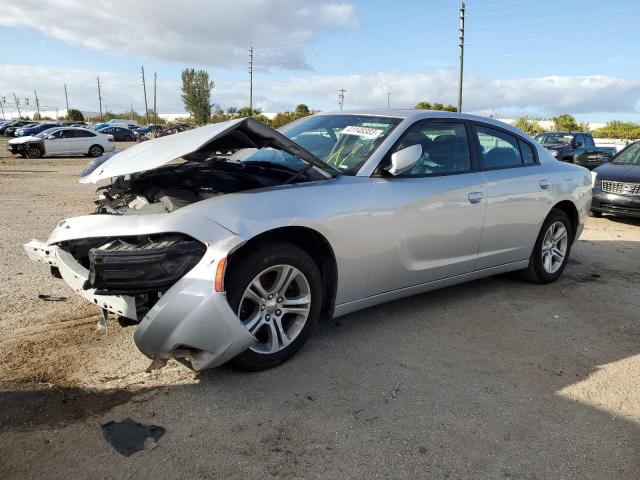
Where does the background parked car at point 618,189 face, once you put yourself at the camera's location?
facing the viewer and to the left of the viewer

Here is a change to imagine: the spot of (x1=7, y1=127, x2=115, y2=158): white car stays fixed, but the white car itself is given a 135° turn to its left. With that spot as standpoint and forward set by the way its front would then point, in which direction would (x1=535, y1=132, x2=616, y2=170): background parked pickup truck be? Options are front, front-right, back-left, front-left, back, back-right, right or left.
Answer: front

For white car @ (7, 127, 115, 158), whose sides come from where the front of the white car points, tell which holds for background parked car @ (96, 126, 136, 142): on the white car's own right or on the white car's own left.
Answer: on the white car's own right

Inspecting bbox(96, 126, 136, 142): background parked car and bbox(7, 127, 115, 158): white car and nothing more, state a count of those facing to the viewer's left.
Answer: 2

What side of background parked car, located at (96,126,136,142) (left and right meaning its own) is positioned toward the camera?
left

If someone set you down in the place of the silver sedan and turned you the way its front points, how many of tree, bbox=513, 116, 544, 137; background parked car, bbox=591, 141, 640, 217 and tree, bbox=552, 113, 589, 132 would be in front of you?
0

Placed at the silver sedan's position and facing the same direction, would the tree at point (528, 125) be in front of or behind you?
behind

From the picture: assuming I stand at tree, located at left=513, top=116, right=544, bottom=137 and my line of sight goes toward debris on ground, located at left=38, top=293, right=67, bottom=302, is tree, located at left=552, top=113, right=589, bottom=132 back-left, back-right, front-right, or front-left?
back-left

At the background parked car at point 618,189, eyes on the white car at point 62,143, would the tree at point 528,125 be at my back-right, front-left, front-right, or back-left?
front-right

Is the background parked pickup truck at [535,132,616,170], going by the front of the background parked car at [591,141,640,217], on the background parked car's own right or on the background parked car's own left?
on the background parked car's own right

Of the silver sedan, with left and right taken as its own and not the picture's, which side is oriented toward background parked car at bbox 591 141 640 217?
back

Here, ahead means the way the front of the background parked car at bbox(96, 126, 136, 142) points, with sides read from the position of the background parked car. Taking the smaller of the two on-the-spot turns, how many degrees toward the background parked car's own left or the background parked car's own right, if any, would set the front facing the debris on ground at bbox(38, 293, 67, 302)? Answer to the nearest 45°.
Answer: approximately 90° to the background parked car's own left

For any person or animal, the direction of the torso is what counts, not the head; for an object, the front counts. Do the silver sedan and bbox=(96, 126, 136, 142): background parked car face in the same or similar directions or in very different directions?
same or similar directions
